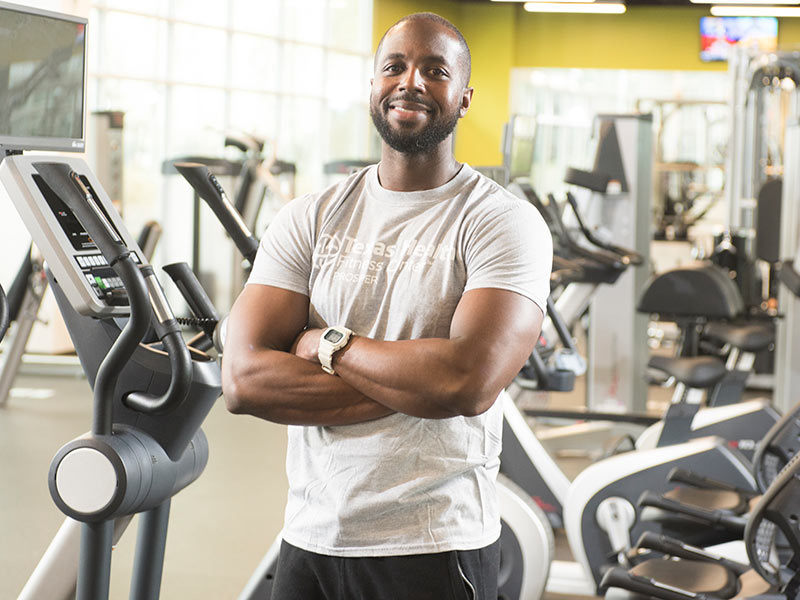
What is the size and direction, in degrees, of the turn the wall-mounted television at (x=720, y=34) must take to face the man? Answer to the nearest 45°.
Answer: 0° — it already faces them

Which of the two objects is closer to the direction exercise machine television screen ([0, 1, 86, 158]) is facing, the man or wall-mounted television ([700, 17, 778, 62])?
the man

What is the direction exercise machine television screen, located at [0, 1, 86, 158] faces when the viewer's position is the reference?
facing the viewer and to the right of the viewer

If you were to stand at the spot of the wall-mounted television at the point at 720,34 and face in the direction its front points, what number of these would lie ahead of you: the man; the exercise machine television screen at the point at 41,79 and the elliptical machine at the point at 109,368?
3

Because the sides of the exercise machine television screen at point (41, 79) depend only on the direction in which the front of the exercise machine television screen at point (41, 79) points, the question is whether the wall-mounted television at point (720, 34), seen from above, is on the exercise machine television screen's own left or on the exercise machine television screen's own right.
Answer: on the exercise machine television screen's own left

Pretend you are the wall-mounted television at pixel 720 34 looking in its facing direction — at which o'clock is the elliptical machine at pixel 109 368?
The elliptical machine is roughly at 12 o'clock from the wall-mounted television.

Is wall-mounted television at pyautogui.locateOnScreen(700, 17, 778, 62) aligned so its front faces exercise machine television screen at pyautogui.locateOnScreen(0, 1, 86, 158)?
yes

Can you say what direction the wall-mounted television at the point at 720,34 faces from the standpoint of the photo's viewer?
facing the viewer

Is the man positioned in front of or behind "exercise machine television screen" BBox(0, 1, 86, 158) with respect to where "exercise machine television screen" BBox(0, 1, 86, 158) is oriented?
in front

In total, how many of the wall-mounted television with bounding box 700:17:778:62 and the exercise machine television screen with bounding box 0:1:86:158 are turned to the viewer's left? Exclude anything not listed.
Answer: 0
